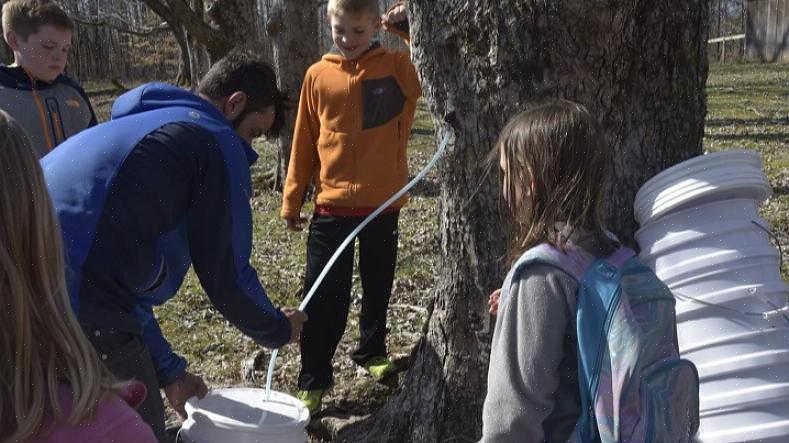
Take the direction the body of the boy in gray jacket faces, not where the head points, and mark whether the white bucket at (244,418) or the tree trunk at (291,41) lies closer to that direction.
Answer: the white bucket

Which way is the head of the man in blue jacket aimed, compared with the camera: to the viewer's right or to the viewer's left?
to the viewer's right

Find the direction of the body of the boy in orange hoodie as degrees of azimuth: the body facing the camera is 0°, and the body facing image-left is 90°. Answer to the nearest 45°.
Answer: approximately 0°

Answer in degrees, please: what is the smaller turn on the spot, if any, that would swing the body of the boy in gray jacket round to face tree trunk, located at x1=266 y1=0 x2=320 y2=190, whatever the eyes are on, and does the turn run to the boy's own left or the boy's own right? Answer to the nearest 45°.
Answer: approximately 90° to the boy's own left

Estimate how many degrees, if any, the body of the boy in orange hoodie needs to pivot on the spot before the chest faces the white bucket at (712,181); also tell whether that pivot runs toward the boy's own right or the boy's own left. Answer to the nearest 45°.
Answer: approximately 45° to the boy's own left

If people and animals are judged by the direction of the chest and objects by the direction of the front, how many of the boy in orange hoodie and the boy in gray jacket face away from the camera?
0

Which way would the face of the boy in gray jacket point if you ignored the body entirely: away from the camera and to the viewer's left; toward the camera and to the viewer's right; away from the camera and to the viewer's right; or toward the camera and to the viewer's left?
toward the camera and to the viewer's right

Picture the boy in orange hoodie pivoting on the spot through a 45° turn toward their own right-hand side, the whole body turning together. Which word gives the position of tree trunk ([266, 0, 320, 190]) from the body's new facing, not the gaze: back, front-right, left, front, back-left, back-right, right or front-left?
back-right

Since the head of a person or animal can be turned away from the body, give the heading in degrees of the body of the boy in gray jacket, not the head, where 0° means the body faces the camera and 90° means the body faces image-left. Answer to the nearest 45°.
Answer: approximately 315°

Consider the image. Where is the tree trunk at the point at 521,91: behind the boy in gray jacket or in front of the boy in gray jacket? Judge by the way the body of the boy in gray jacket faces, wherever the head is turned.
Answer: in front

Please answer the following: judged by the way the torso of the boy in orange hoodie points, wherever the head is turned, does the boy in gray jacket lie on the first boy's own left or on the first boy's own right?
on the first boy's own right

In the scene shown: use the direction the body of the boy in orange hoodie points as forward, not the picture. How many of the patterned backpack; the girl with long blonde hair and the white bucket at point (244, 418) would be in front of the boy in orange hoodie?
3

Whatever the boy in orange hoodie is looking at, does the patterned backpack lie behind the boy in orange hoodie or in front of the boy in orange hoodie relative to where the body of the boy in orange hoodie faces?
in front

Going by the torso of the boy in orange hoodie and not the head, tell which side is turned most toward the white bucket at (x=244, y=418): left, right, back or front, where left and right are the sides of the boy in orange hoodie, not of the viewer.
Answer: front
